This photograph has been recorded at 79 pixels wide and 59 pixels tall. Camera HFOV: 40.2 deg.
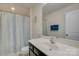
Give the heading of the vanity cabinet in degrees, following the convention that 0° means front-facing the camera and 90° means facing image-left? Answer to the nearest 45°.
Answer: approximately 45°
